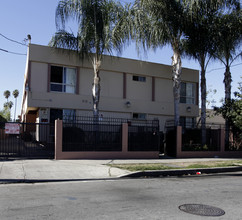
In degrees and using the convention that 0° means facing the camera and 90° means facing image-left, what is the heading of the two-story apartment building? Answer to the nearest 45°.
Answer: approximately 315°

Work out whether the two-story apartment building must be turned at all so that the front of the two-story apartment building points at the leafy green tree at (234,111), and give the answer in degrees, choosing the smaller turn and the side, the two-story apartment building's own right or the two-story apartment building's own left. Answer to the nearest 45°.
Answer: approximately 45° to the two-story apartment building's own left

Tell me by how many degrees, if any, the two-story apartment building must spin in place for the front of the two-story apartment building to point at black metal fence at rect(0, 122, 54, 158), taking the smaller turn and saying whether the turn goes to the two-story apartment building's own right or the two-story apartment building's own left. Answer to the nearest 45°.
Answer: approximately 90° to the two-story apartment building's own right
